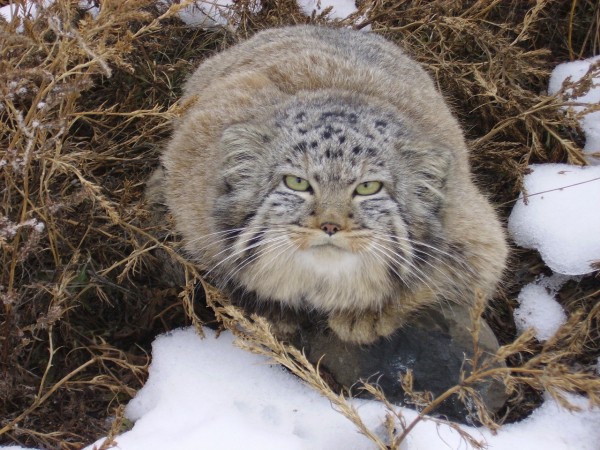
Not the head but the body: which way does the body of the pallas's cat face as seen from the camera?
toward the camera
